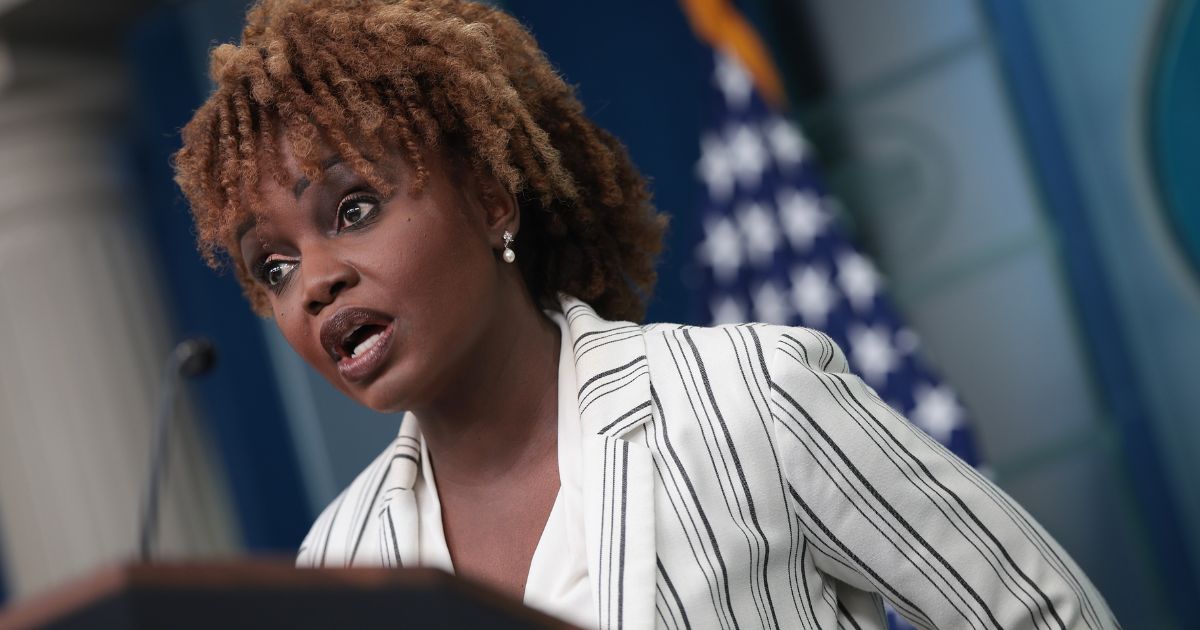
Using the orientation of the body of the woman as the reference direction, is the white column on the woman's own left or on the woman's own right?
on the woman's own right

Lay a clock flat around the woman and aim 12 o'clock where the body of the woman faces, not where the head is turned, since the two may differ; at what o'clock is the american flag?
The american flag is roughly at 5 o'clock from the woman.

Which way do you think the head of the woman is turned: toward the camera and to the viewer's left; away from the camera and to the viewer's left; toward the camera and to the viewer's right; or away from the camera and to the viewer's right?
toward the camera and to the viewer's left

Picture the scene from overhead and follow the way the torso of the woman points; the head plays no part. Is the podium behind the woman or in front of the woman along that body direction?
in front

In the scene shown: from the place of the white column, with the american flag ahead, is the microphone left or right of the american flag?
right

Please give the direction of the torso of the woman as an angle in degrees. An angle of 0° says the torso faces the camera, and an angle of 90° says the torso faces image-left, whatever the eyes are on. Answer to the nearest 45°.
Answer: approximately 45°

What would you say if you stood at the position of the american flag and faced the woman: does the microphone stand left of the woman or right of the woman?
right
